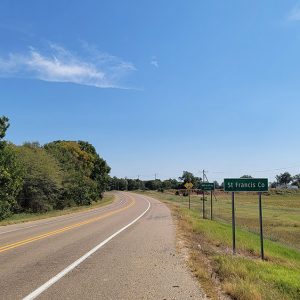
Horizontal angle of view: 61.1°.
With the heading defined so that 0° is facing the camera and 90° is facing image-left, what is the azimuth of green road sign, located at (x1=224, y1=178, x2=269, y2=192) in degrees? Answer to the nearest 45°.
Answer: approximately 0°

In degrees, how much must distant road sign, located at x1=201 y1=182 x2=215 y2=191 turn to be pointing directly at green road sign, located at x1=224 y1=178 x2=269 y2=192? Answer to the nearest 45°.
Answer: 0° — it already faces it

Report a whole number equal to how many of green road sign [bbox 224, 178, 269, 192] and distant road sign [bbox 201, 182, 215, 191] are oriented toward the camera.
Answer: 2

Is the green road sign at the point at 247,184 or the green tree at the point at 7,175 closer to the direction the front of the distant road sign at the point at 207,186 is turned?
the green road sign

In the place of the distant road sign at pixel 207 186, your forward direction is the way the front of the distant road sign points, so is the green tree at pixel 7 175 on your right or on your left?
on your right

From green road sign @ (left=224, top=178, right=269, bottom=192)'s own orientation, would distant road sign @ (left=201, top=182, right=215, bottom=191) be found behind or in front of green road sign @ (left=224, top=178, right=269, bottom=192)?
behind
